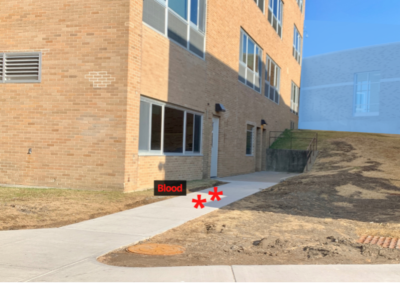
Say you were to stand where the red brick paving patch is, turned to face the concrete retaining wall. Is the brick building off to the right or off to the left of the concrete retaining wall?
left

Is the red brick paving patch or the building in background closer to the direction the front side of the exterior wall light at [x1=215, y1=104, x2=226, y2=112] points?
the red brick paving patch

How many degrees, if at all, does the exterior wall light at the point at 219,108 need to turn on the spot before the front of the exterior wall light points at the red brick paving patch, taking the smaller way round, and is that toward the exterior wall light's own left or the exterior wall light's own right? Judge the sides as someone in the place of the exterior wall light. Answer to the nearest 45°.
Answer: approximately 45° to the exterior wall light's own right

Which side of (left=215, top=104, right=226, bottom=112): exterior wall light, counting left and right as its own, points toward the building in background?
left

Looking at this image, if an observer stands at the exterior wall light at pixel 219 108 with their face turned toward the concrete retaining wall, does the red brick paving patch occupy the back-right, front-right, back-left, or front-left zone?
back-right

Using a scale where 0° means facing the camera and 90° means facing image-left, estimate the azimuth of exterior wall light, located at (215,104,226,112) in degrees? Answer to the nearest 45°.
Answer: approximately 315°
